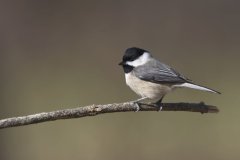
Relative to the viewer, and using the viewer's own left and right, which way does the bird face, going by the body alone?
facing to the left of the viewer
